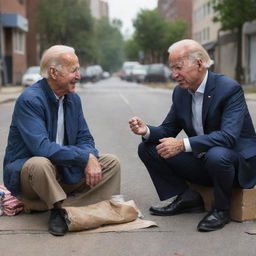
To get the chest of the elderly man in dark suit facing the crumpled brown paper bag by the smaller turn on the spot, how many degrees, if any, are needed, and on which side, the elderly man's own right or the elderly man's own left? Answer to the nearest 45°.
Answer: approximately 45° to the elderly man's own right

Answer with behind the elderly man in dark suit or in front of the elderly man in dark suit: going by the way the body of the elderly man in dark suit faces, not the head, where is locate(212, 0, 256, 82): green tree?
behind

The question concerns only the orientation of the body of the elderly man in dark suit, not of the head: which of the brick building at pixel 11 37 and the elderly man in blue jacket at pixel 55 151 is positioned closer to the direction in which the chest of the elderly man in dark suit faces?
the elderly man in blue jacket

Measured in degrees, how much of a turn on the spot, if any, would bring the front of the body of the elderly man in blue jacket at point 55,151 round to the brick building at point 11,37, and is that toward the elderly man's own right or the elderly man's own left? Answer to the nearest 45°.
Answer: approximately 135° to the elderly man's own left

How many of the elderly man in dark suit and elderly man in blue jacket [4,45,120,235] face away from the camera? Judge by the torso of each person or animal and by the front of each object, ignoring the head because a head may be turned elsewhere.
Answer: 0

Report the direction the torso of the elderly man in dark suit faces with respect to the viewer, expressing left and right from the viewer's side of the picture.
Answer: facing the viewer and to the left of the viewer

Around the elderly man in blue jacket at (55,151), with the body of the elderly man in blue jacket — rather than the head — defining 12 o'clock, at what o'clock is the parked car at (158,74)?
The parked car is roughly at 8 o'clock from the elderly man in blue jacket.

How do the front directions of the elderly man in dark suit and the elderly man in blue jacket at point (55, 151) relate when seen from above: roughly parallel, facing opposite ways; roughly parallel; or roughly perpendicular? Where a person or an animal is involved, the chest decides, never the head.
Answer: roughly perpendicular

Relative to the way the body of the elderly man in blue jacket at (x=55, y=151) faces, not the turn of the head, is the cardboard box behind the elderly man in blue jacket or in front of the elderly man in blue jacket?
in front

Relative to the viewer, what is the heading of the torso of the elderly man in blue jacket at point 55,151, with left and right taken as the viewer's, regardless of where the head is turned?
facing the viewer and to the right of the viewer

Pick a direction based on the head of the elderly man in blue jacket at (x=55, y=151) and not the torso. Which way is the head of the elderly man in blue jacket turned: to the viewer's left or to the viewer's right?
to the viewer's right

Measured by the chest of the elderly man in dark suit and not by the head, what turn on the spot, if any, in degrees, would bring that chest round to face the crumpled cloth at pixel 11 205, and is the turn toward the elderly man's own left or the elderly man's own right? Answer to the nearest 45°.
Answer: approximately 45° to the elderly man's own right
